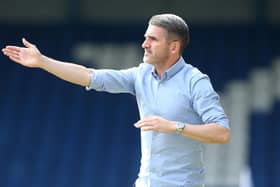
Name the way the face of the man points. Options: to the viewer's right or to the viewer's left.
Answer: to the viewer's left

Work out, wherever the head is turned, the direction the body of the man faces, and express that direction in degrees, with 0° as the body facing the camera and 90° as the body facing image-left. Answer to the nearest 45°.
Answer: approximately 45°
